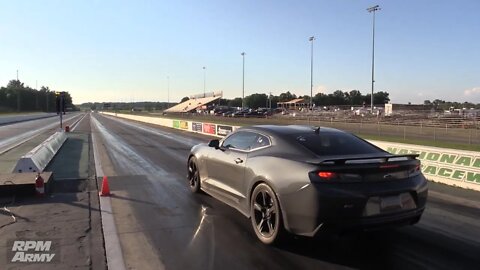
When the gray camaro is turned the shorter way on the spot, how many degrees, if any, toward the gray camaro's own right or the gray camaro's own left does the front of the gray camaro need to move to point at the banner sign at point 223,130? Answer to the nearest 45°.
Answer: approximately 45° to the gray camaro's own right

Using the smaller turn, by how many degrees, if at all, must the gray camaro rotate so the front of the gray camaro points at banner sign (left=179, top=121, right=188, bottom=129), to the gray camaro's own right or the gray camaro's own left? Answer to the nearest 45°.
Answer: approximately 45° to the gray camaro's own right

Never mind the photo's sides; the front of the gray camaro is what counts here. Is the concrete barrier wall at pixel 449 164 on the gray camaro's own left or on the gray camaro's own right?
on the gray camaro's own right

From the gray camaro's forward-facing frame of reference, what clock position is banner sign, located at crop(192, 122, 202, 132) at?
The banner sign is roughly at 1 o'clock from the gray camaro.

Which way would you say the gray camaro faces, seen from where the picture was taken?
facing away from the viewer and to the left of the viewer

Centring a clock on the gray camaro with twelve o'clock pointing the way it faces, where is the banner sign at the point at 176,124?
The banner sign is roughly at 1 o'clock from the gray camaro.
